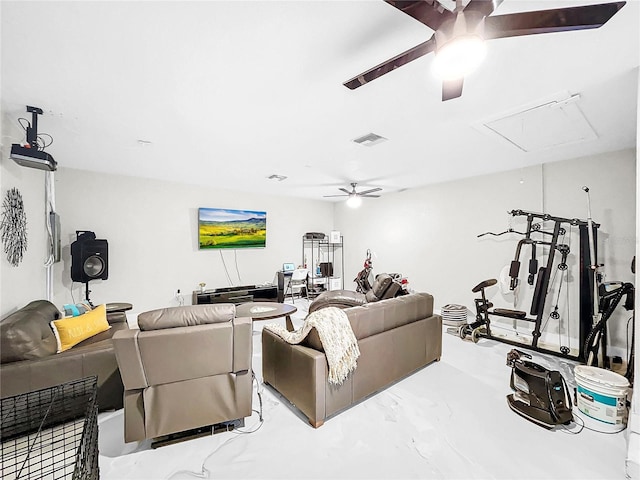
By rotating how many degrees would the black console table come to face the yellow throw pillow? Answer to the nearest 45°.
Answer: approximately 45° to its right

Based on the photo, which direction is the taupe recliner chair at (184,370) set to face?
away from the camera

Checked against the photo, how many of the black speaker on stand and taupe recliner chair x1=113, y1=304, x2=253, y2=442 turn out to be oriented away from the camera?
1

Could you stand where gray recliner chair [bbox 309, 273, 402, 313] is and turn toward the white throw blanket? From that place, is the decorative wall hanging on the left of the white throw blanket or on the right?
right

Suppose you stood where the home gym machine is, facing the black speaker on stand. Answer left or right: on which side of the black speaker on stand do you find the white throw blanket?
left
